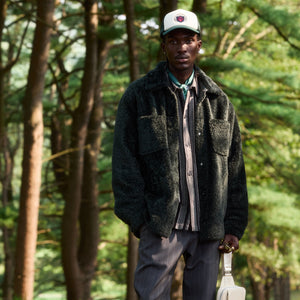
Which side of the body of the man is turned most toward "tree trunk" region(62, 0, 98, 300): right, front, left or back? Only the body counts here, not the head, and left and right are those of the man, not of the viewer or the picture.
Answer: back

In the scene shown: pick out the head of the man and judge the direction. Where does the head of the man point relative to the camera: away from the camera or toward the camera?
toward the camera

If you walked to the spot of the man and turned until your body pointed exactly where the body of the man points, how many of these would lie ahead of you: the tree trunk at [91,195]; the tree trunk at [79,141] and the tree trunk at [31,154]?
0

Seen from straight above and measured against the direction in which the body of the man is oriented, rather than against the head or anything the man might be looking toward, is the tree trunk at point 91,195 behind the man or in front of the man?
behind

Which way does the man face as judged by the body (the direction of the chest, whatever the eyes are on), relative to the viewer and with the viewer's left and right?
facing the viewer

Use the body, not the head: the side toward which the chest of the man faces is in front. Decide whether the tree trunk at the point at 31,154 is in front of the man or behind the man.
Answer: behind
